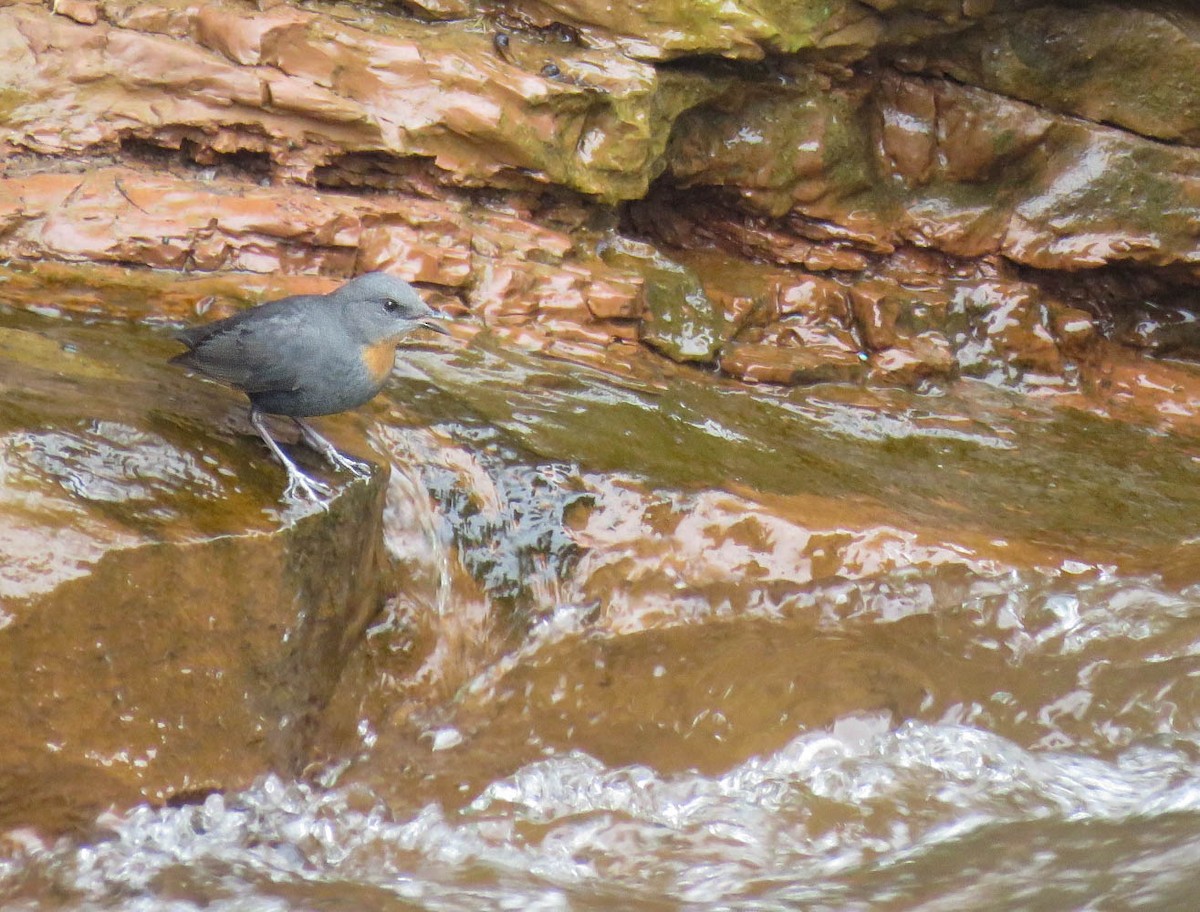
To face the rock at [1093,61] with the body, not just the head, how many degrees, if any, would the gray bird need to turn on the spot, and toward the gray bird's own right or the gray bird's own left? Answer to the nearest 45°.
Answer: approximately 45° to the gray bird's own left

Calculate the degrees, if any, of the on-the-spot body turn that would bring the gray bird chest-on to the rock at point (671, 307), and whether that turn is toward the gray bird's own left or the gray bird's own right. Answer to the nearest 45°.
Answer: approximately 45° to the gray bird's own left

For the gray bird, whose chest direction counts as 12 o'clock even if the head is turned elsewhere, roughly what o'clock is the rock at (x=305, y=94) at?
The rock is roughly at 9 o'clock from the gray bird.

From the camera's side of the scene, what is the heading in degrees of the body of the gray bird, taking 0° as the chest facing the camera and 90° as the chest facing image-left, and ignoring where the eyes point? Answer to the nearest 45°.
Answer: approximately 270°
